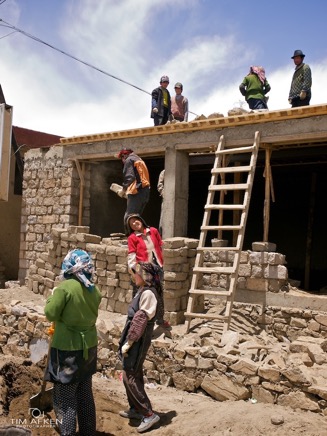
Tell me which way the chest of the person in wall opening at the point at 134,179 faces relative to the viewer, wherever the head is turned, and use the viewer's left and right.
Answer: facing to the left of the viewer

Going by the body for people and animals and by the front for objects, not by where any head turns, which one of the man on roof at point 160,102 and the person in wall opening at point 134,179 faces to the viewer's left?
the person in wall opening

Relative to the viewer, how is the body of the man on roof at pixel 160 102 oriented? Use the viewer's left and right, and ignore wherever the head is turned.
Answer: facing the viewer and to the right of the viewer

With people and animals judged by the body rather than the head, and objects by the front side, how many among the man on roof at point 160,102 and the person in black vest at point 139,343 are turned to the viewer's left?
1

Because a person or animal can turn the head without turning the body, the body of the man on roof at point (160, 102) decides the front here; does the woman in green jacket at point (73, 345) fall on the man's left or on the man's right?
on the man's right

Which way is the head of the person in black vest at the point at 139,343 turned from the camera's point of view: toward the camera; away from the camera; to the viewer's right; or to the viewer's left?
to the viewer's left

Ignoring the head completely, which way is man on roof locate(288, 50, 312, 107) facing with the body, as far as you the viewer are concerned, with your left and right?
facing the viewer and to the left of the viewer

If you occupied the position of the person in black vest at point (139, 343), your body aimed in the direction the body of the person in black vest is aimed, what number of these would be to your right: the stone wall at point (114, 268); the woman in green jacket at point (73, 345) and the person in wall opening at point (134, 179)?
2

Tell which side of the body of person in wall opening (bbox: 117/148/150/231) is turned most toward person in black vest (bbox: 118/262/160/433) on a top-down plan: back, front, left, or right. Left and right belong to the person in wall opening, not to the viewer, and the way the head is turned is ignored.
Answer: left

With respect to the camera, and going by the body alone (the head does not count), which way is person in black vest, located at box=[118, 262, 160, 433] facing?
to the viewer's left

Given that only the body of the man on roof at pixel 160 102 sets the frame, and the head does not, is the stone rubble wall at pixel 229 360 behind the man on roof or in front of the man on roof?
in front
